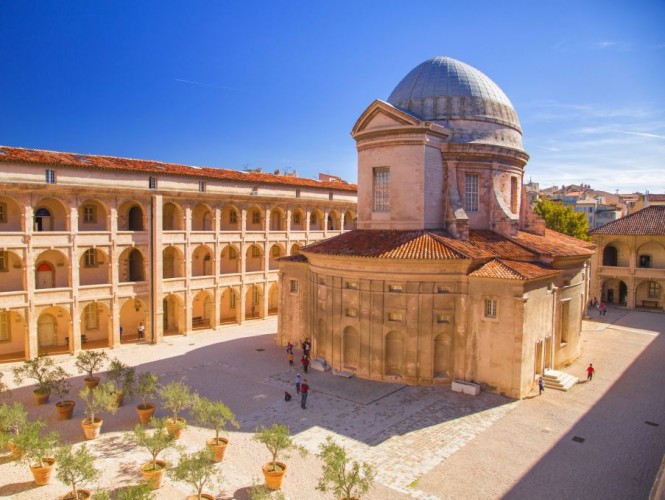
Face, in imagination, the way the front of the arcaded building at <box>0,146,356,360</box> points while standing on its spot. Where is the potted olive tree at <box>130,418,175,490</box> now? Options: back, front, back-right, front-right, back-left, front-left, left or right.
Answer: front-right

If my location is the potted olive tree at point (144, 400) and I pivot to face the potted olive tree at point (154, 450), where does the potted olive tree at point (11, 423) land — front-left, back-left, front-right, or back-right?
front-right

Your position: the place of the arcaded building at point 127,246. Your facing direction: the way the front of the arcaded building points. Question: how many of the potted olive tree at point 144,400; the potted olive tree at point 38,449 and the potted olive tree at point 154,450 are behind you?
0

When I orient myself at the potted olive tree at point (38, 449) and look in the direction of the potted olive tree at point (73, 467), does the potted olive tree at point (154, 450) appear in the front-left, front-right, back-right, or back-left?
front-left

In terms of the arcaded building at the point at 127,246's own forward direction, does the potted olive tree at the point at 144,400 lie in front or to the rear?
in front

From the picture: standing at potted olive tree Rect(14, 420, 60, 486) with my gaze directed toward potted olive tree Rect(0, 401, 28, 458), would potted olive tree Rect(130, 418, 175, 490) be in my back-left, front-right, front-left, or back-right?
back-right

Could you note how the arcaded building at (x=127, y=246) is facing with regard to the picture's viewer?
facing the viewer and to the right of the viewer

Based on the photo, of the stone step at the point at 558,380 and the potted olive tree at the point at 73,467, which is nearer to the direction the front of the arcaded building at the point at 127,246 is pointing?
the stone step

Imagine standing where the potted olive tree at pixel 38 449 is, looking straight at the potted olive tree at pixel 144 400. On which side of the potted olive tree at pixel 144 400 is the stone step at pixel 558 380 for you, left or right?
right

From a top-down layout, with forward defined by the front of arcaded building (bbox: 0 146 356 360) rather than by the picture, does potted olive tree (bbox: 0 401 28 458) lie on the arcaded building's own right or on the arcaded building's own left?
on the arcaded building's own right

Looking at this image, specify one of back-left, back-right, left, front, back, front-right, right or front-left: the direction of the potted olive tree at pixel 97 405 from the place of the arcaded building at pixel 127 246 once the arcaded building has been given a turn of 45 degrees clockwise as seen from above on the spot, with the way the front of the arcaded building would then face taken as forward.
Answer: front

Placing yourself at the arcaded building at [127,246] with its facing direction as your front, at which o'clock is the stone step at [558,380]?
The stone step is roughly at 12 o'clock from the arcaded building.

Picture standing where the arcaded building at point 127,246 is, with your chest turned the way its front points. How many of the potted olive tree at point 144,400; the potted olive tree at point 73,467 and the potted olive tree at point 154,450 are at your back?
0

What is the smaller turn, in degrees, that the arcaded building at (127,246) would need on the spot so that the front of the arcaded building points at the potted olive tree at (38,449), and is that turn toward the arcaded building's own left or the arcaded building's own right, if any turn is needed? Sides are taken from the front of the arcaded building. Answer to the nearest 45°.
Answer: approximately 45° to the arcaded building's own right

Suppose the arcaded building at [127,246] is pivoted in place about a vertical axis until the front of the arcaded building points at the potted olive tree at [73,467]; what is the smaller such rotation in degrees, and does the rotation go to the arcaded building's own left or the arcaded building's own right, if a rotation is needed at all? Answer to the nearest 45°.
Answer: approximately 45° to the arcaded building's own right
